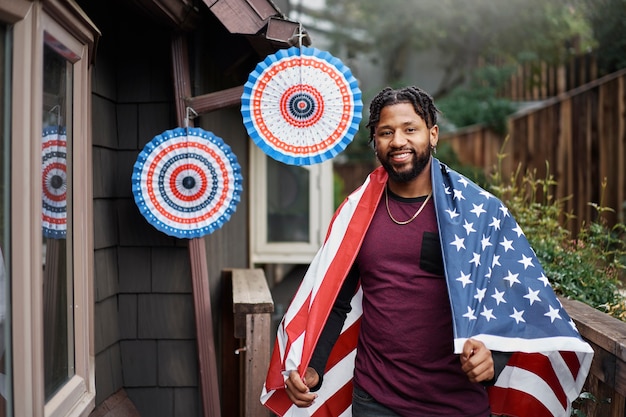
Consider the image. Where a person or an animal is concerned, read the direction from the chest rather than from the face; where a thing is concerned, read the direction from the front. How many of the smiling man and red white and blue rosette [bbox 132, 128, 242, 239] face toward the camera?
2

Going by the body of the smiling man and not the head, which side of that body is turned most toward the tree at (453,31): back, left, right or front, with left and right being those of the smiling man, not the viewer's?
back

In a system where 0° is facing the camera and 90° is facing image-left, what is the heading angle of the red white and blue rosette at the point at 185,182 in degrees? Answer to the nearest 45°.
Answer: approximately 0°

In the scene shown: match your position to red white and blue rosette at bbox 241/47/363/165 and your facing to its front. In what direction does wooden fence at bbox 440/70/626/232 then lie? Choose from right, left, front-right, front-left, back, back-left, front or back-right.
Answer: back-left

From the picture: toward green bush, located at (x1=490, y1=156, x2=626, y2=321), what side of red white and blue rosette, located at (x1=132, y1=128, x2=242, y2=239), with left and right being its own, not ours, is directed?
left

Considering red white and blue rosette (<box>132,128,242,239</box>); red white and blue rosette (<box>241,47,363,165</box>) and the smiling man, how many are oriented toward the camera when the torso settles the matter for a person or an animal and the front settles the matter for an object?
3

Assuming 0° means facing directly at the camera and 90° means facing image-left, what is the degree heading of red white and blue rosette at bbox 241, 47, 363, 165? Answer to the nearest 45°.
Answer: approximately 0°

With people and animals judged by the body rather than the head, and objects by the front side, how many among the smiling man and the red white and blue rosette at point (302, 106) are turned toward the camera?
2

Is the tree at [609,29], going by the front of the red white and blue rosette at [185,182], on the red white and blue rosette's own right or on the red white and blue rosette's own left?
on the red white and blue rosette's own left
